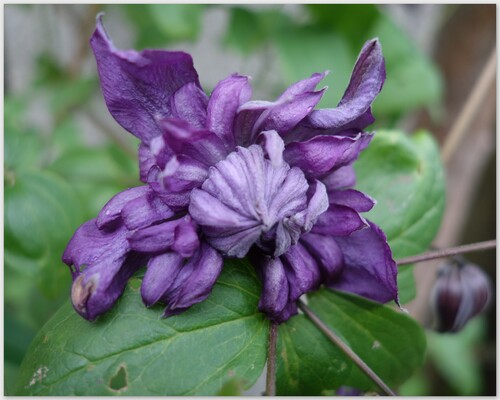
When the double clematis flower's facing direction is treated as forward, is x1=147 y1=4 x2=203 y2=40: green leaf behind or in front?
behind

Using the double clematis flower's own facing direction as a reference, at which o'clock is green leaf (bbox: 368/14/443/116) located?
The green leaf is roughly at 7 o'clock from the double clematis flower.

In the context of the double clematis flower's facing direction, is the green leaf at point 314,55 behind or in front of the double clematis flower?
behind

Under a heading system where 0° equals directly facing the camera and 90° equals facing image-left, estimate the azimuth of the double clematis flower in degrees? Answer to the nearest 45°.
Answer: approximately 0°

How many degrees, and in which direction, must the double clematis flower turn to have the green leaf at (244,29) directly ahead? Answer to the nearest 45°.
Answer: approximately 180°
